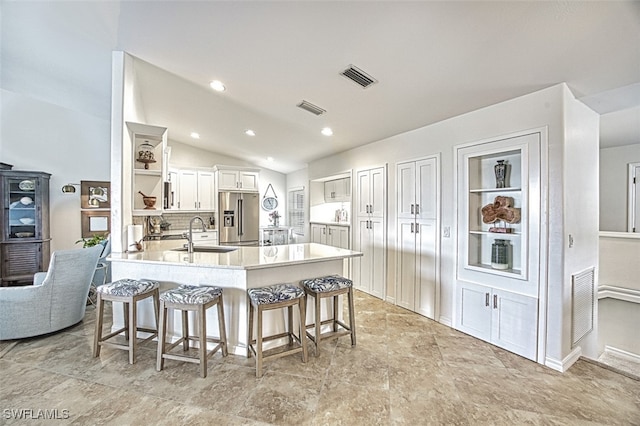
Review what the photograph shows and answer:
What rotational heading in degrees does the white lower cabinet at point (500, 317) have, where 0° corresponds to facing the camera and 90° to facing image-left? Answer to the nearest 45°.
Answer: approximately 45°

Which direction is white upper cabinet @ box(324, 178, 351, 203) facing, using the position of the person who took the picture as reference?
facing the viewer and to the left of the viewer

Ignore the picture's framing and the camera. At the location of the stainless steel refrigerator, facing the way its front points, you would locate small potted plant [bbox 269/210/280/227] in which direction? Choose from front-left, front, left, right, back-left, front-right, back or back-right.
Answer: back-left

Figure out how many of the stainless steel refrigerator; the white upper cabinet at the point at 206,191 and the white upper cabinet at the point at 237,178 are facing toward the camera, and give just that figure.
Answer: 3

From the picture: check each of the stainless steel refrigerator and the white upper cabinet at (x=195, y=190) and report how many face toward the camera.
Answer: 2

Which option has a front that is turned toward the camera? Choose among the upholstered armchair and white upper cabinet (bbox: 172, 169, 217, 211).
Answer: the white upper cabinet

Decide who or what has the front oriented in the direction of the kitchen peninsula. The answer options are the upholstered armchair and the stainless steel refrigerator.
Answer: the stainless steel refrigerator

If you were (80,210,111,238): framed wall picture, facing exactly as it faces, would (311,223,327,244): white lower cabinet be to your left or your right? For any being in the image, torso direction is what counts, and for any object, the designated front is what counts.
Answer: on your left

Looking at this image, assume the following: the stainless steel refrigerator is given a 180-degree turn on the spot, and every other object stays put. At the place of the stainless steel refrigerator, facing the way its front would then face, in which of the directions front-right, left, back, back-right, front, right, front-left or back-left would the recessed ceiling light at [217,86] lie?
back

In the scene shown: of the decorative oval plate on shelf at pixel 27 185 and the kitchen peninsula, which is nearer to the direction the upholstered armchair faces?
the decorative oval plate on shelf

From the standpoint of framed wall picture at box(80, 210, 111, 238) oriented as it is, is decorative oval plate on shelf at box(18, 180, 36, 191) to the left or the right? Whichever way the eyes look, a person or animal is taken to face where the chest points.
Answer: on its right

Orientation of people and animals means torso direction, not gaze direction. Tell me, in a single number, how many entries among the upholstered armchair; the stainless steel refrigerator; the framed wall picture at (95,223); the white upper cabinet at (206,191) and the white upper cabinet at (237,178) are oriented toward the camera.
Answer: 4

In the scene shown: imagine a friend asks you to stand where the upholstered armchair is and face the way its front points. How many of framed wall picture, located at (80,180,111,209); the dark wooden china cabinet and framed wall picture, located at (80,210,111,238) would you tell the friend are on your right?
3

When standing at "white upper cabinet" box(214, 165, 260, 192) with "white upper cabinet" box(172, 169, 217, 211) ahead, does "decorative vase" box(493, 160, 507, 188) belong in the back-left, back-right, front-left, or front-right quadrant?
back-left

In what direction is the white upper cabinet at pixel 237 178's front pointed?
toward the camera

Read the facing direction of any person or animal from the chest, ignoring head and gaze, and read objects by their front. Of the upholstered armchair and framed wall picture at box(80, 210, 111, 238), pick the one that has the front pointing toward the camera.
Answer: the framed wall picture
